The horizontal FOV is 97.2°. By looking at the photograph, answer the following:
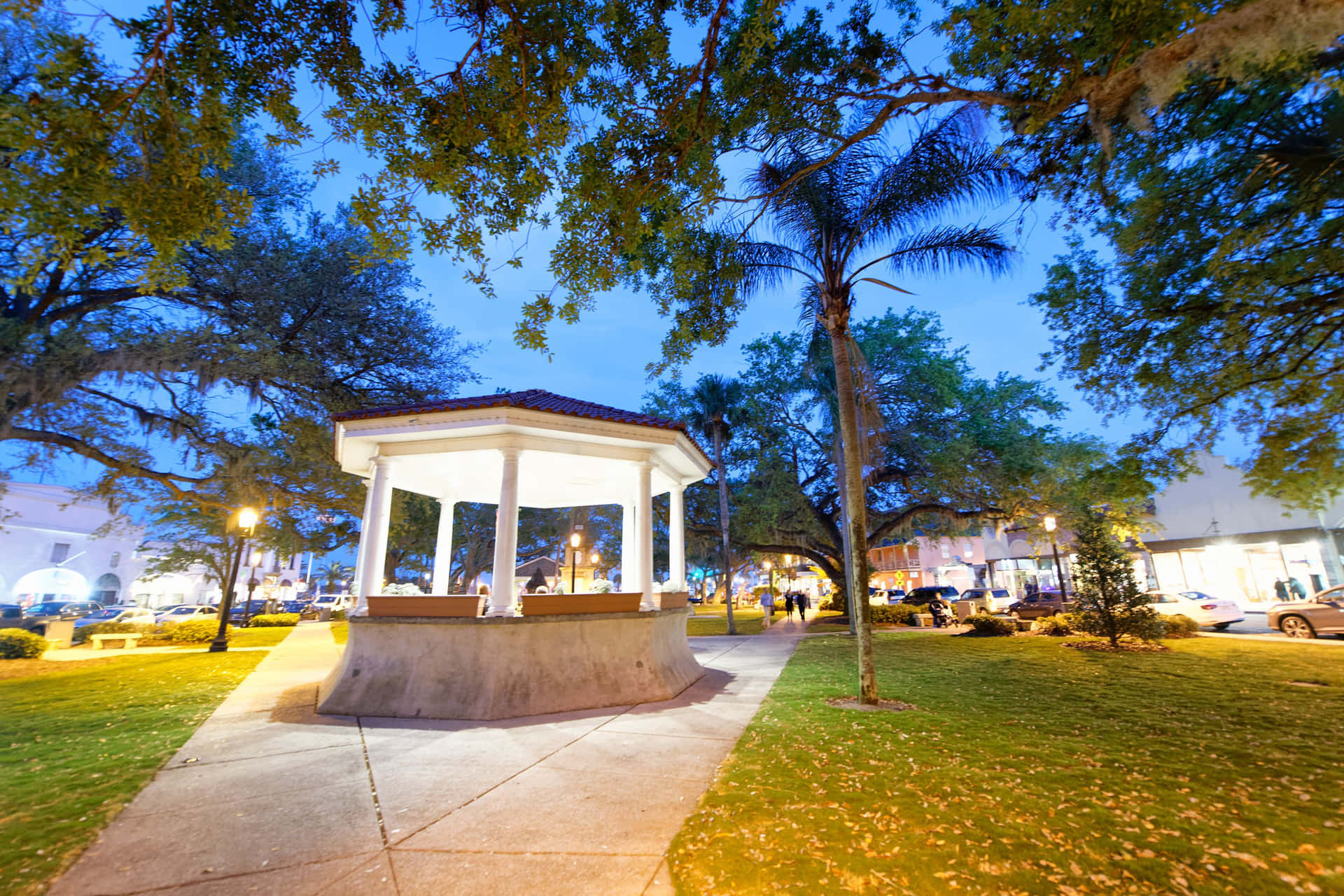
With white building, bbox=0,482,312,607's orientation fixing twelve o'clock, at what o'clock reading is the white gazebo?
The white gazebo is roughly at 1 o'clock from the white building.

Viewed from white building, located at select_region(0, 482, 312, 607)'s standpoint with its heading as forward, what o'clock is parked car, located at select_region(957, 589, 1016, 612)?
The parked car is roughly at 12 o'clock from the white building.

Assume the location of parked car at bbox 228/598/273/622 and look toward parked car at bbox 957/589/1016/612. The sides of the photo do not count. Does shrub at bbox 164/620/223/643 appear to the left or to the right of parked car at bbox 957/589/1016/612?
right

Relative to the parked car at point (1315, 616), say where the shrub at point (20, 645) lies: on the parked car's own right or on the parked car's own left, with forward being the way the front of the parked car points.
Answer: on the parked car's own left

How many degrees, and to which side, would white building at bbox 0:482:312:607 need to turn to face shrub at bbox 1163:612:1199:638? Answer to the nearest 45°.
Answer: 0° — it already faces it

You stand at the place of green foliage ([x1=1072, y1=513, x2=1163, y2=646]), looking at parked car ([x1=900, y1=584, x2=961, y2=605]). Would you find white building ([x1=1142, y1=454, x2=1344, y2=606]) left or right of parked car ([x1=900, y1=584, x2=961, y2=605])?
right

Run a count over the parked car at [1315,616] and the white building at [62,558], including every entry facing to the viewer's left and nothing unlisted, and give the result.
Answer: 1

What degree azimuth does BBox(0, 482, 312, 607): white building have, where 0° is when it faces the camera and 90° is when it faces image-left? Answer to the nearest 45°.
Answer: approximately 315°

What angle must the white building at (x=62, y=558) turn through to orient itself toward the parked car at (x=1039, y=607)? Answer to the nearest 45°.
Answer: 0° — it already faces it

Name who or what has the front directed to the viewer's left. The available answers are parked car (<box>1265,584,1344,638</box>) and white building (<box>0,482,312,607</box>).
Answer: the parked car

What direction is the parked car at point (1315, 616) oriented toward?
to the viewer's left
